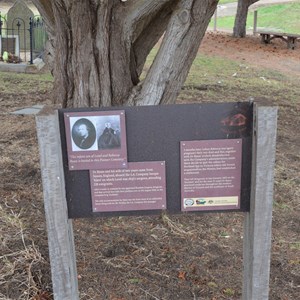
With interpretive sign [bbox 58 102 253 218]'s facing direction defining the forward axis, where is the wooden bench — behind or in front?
behind

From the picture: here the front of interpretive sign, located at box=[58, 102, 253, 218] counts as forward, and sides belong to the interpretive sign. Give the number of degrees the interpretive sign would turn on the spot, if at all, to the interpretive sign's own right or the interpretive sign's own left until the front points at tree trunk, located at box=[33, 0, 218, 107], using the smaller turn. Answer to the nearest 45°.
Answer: approximately 180°

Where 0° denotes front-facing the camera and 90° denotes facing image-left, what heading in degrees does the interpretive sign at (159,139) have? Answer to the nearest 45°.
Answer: approximately 0°

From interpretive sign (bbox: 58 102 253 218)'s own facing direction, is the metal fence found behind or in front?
behind

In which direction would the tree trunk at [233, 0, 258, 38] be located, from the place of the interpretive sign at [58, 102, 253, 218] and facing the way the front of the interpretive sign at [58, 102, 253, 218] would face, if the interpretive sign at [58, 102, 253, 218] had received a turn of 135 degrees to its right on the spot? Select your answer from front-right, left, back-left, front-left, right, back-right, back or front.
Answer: front-right
